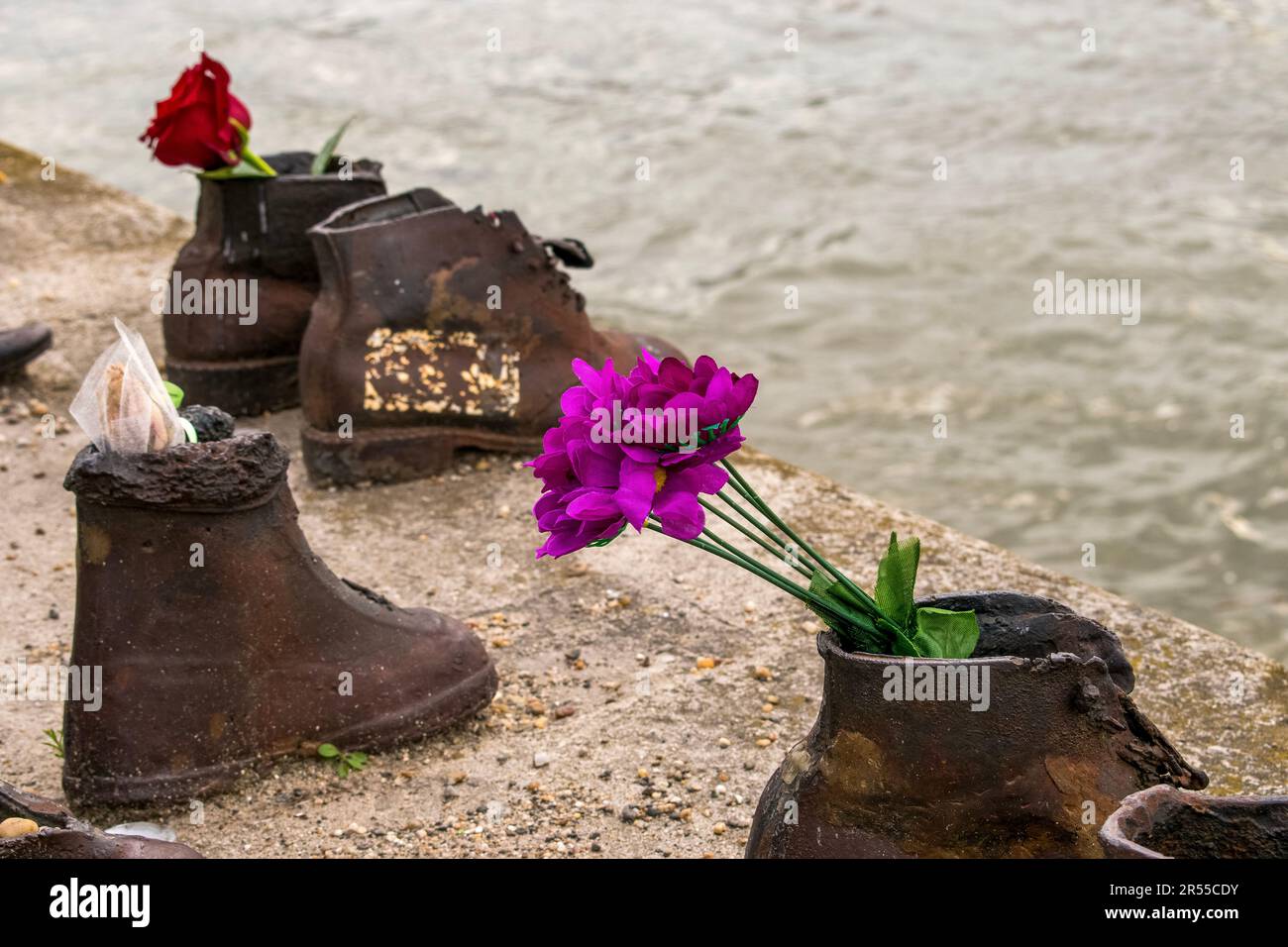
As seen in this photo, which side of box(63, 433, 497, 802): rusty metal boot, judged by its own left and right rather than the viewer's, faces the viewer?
right

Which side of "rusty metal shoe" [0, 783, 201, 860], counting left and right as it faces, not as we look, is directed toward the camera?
right

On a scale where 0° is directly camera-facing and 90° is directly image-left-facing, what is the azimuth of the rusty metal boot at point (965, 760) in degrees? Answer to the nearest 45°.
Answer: approximately 270°

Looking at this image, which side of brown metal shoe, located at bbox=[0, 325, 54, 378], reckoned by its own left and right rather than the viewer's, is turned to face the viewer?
right

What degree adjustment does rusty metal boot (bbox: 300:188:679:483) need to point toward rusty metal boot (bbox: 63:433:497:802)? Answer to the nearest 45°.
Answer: approximately 90° to its right

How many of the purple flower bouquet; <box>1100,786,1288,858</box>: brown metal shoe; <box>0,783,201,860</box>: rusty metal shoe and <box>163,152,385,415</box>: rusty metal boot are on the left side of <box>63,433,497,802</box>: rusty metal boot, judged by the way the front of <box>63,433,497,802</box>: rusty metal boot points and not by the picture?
1

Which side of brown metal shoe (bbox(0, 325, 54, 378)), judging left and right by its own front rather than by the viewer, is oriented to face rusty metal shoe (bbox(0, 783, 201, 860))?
right

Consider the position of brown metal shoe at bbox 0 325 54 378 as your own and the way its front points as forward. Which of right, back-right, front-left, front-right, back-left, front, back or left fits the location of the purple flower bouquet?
right

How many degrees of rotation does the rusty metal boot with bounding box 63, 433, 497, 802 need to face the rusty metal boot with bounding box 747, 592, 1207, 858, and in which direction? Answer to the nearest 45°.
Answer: approximately 45° to its right
